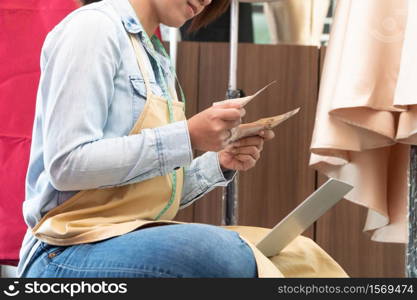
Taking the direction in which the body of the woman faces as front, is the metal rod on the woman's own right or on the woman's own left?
on the woman's own left

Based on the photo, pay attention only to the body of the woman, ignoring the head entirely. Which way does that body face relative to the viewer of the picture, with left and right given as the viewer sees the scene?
facing to the right of the viewer

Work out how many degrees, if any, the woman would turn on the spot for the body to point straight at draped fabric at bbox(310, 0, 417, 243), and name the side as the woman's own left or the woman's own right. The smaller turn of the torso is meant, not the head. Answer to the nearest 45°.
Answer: approximately 45° to the woman's own left

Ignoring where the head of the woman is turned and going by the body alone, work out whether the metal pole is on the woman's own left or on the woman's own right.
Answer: on the woman's own left
